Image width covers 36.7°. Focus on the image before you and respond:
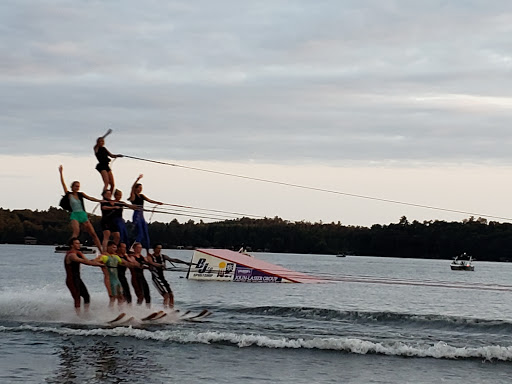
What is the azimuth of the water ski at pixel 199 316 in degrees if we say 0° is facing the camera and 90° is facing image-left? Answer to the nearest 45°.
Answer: approximately 270°

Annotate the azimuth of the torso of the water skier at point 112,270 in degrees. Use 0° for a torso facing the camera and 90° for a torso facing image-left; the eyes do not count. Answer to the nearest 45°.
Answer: approximately 315°

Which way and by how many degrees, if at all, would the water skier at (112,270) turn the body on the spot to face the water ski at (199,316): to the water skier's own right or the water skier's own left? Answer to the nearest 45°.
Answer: approximately 90° to the water skier's own left

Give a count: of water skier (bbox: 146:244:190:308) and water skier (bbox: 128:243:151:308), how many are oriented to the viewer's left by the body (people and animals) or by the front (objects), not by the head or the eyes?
0

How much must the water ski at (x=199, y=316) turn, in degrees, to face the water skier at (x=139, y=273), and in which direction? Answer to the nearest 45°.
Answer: approximately 135° to its right

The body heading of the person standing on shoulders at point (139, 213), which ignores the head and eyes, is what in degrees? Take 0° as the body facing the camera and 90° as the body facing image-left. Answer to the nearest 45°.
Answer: approximately 315°

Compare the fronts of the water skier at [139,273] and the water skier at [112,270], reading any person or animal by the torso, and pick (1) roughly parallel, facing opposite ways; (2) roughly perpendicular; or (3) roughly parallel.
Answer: roughly parallel

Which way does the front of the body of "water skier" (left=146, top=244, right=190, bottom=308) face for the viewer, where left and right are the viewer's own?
facing the viewer and to the right of the viewer
